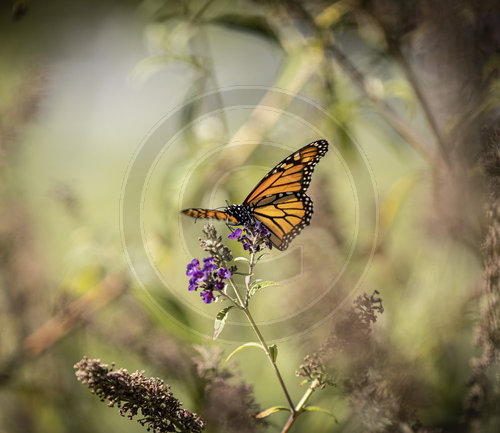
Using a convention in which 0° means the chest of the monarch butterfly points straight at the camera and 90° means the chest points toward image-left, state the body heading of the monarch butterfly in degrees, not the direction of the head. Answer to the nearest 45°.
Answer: approximately 45°
